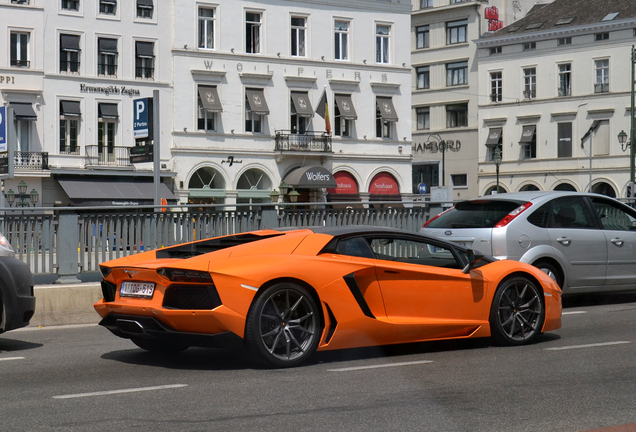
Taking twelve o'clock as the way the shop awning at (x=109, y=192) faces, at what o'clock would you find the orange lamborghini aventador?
The orange lamborghini aventador is roughly at 12 o'clock from the shop awning.

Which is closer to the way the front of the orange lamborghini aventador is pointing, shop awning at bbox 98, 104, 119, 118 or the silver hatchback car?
the silver hatchback car

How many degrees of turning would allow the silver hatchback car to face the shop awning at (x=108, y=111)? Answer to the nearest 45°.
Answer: approximately 90° to its left

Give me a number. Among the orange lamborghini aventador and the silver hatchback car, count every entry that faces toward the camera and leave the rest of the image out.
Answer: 0

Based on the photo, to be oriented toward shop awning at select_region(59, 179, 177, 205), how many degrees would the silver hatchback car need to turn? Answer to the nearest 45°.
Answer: approximately 90° to its left

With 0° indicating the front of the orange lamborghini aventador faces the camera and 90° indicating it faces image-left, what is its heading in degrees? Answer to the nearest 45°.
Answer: approximately 225°

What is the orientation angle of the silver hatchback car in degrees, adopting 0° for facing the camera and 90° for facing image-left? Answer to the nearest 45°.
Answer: approximately 225°

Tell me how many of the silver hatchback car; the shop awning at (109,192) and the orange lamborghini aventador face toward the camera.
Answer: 1

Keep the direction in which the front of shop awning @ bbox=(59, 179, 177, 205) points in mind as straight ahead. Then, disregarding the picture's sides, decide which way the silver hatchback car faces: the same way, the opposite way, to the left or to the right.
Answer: to the left
